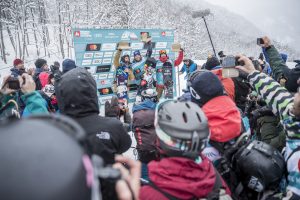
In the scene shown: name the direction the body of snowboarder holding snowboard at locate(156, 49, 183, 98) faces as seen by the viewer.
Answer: toward the camera

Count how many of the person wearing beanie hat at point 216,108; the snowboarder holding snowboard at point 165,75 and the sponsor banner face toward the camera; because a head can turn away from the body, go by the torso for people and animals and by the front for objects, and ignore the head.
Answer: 2

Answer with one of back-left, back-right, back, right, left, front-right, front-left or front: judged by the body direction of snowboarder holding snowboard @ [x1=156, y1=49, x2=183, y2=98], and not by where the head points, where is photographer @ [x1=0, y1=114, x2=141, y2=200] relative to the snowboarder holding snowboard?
front

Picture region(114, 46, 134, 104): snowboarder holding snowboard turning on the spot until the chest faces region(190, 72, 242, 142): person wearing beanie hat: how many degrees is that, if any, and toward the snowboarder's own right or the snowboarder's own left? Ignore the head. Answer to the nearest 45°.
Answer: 0° — they already face them

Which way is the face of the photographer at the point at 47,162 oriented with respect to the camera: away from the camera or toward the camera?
away from the camera

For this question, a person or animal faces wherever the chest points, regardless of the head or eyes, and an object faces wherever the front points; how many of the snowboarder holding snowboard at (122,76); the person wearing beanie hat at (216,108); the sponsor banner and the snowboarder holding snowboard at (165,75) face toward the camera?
3

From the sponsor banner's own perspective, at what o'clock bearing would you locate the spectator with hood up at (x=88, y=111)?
The spectator with hood up is roughly at 12 o'clock from the sponsor banner.

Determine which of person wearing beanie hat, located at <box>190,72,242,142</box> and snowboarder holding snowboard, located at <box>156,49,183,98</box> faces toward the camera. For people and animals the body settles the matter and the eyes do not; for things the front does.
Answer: the snowboarder holding snowboard

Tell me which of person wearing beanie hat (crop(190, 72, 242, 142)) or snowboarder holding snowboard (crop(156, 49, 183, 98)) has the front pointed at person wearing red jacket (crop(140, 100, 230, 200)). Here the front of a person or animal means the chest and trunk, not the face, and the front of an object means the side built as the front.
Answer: the snowboarder holding snowboard

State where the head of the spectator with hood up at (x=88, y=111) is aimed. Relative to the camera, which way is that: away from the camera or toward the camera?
away from the camera

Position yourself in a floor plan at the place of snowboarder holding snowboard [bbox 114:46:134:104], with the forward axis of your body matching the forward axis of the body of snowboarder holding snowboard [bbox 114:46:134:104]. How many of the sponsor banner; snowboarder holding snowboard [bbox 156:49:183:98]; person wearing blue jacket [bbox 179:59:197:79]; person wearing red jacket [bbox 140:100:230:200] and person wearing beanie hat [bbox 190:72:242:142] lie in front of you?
2

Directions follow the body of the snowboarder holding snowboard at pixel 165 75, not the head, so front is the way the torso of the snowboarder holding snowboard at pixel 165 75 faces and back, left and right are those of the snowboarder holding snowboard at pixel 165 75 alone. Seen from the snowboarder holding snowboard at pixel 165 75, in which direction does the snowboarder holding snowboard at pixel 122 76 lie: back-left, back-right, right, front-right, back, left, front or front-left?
front-right

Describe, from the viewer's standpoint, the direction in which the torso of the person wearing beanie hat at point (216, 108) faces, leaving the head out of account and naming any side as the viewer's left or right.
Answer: facing away from the viewer and to the left of the viewer

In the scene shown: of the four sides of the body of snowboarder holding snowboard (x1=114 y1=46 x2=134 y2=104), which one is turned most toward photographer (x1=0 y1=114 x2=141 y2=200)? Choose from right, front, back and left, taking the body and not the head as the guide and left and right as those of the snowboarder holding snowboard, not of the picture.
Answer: front

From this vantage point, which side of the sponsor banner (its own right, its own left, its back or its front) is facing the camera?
front

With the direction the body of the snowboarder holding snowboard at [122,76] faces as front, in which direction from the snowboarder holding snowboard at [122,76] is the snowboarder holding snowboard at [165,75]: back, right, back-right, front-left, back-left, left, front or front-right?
back-left

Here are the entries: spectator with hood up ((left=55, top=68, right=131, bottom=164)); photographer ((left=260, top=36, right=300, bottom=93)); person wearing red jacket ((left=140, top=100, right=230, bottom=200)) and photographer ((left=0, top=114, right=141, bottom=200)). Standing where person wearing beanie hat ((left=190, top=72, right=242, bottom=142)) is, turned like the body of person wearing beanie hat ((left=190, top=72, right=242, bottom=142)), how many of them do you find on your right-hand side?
1

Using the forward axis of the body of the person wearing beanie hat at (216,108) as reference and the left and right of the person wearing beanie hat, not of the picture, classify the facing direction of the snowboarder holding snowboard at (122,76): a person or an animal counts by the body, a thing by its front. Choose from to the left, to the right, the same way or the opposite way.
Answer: the opposite way

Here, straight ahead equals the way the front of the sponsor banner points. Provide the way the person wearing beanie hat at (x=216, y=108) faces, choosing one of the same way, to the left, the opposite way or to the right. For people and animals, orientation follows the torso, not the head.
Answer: the opposite way

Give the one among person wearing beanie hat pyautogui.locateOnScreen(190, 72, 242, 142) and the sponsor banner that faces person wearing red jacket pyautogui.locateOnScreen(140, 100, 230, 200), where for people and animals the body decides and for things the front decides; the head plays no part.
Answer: the sponsor banner
